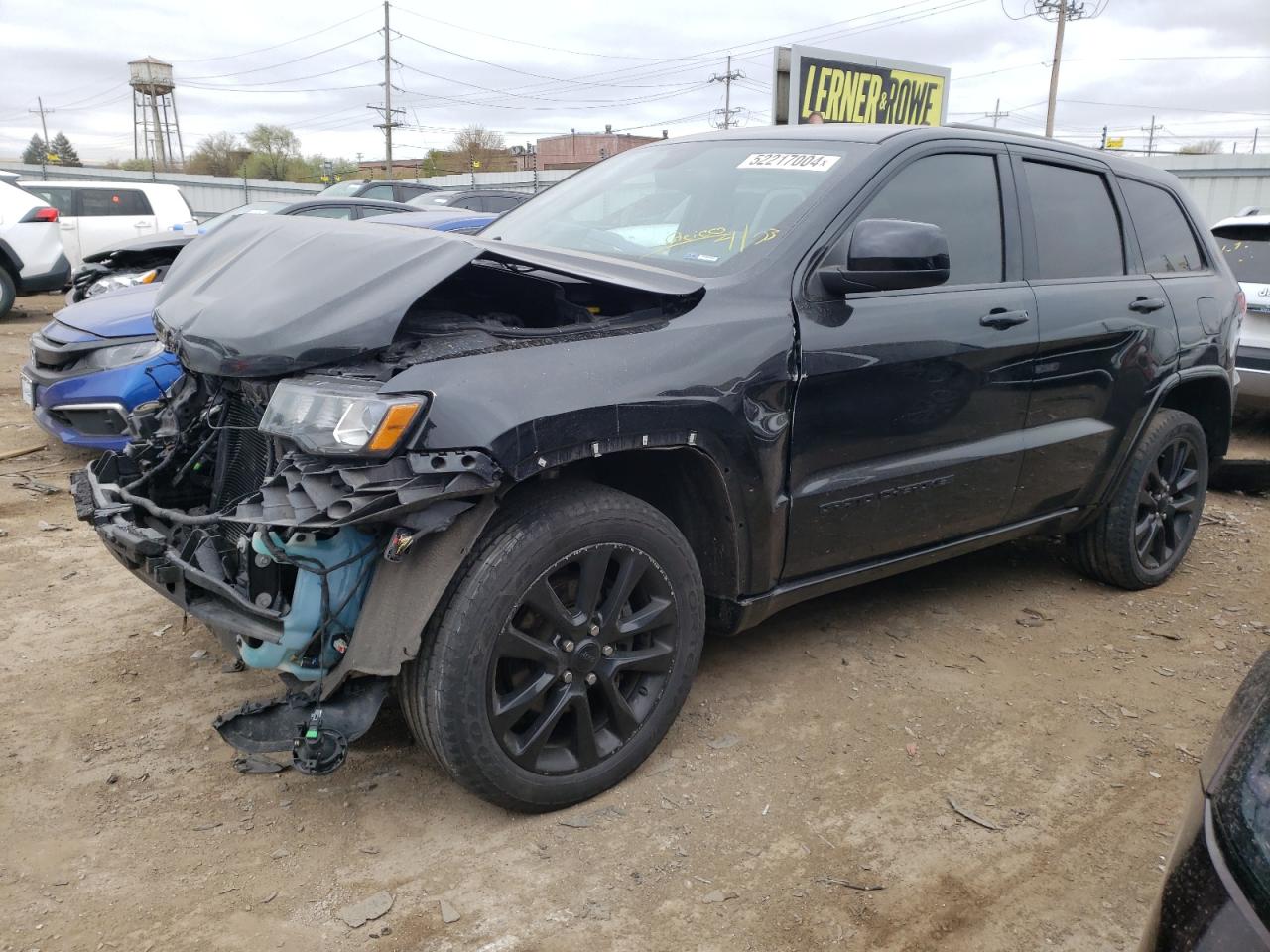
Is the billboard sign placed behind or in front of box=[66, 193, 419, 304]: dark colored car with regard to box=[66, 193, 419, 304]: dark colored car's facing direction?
behind

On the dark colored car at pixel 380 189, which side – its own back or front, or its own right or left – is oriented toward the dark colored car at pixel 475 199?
left

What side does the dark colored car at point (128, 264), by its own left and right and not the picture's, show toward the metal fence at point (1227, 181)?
back

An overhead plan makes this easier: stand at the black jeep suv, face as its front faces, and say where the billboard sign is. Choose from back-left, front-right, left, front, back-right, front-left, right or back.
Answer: back-right

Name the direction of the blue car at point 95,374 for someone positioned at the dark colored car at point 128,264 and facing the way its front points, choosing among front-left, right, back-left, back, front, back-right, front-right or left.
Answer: front-left

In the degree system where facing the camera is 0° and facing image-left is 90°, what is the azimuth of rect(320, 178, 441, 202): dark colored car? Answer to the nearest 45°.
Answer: approximately 45°

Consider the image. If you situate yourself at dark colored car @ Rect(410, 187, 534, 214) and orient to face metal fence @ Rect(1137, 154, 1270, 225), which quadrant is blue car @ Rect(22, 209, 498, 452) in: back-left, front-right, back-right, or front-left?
back-right

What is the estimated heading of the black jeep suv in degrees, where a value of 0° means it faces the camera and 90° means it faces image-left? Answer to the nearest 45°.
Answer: approximately 45°

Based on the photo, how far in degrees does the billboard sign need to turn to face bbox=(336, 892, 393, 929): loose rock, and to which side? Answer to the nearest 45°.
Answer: approximately 45° to its right
